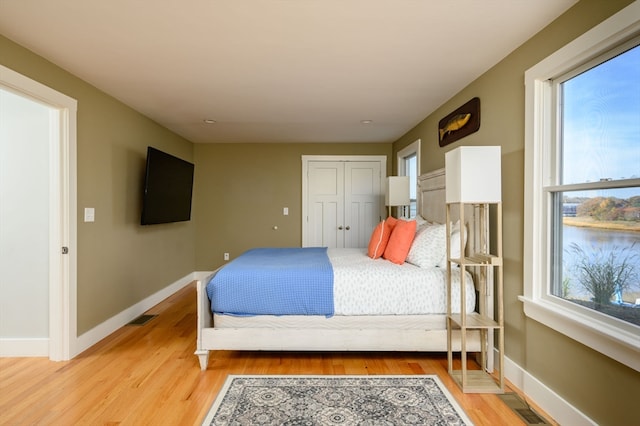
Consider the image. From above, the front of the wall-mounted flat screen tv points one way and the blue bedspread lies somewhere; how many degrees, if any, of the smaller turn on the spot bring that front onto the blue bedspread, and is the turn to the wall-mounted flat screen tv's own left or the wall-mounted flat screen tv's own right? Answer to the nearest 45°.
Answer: approximately 45° to the wall-mounted flat screen tv's own right

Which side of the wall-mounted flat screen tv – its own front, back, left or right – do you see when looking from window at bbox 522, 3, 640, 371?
front

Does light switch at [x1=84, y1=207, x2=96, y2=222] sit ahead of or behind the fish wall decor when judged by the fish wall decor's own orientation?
ahead

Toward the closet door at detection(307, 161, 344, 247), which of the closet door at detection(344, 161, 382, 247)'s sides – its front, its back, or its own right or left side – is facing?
right

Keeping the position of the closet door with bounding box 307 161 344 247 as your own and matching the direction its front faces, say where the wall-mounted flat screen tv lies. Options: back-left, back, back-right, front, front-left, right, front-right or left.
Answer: front-right

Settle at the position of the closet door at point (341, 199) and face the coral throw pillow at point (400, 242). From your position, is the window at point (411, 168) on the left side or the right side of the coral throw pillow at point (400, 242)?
left

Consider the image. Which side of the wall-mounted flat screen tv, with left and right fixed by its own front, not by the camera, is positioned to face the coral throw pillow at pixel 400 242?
front

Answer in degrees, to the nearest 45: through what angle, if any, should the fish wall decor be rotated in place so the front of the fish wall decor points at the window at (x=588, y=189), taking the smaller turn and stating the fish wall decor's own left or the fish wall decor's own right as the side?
approximately 90° to the fish wall decor's own left

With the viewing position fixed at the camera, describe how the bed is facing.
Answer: facing to the left of the viewer

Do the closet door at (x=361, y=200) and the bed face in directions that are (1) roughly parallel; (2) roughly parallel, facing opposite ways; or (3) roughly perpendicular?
roughly perpendicular

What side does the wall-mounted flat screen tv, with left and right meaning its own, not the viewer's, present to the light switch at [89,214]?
right

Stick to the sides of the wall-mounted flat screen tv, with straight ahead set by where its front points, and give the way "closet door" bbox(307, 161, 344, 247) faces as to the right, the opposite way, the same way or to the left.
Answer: to the right
